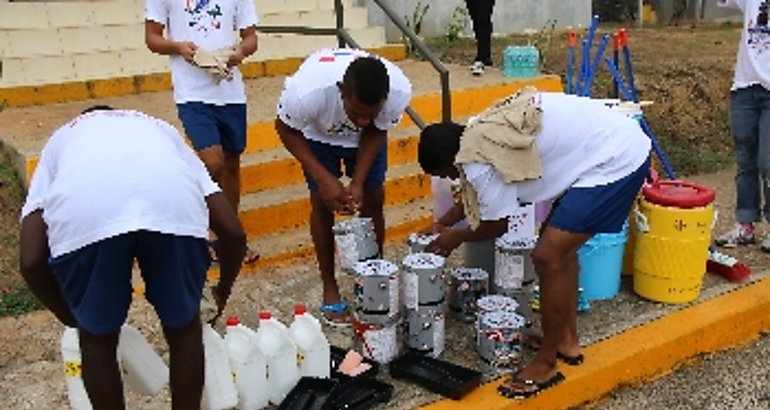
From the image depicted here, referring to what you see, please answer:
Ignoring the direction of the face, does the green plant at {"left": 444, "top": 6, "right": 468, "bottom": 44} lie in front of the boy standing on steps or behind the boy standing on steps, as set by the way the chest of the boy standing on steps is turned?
behind

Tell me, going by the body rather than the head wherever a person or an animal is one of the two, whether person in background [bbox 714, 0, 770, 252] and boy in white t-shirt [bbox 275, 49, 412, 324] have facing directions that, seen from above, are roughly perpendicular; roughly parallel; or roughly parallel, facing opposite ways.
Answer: roughly perpendicular

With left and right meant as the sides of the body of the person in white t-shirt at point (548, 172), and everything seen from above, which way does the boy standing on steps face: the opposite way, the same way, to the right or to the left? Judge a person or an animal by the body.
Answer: to the left

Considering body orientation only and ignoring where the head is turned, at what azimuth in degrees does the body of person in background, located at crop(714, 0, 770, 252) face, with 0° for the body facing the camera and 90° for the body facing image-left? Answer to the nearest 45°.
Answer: approximately 45°

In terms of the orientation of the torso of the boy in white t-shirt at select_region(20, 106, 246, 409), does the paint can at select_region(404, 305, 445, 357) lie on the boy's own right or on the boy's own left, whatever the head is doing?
on the boy's own right

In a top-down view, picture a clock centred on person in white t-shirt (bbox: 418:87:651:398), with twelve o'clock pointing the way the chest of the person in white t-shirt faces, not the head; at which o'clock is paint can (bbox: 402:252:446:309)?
The paint can is roughly at 12 o'clock from the person in white t-shirt.

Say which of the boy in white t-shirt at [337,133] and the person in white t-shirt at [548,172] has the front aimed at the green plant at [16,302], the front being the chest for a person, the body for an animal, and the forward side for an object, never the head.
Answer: the person in white t-shirt

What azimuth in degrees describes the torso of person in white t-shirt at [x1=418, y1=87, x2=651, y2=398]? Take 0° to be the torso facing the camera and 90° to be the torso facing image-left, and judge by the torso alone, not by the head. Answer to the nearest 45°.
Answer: approximately 90°

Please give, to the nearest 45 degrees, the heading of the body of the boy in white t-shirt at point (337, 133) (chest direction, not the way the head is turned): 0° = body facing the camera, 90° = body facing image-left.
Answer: approximately 0°

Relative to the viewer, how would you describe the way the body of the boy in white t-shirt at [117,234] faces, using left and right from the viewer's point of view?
facing away from the viewer

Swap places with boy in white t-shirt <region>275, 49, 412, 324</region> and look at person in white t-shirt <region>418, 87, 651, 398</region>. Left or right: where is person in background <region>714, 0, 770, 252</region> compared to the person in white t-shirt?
left
